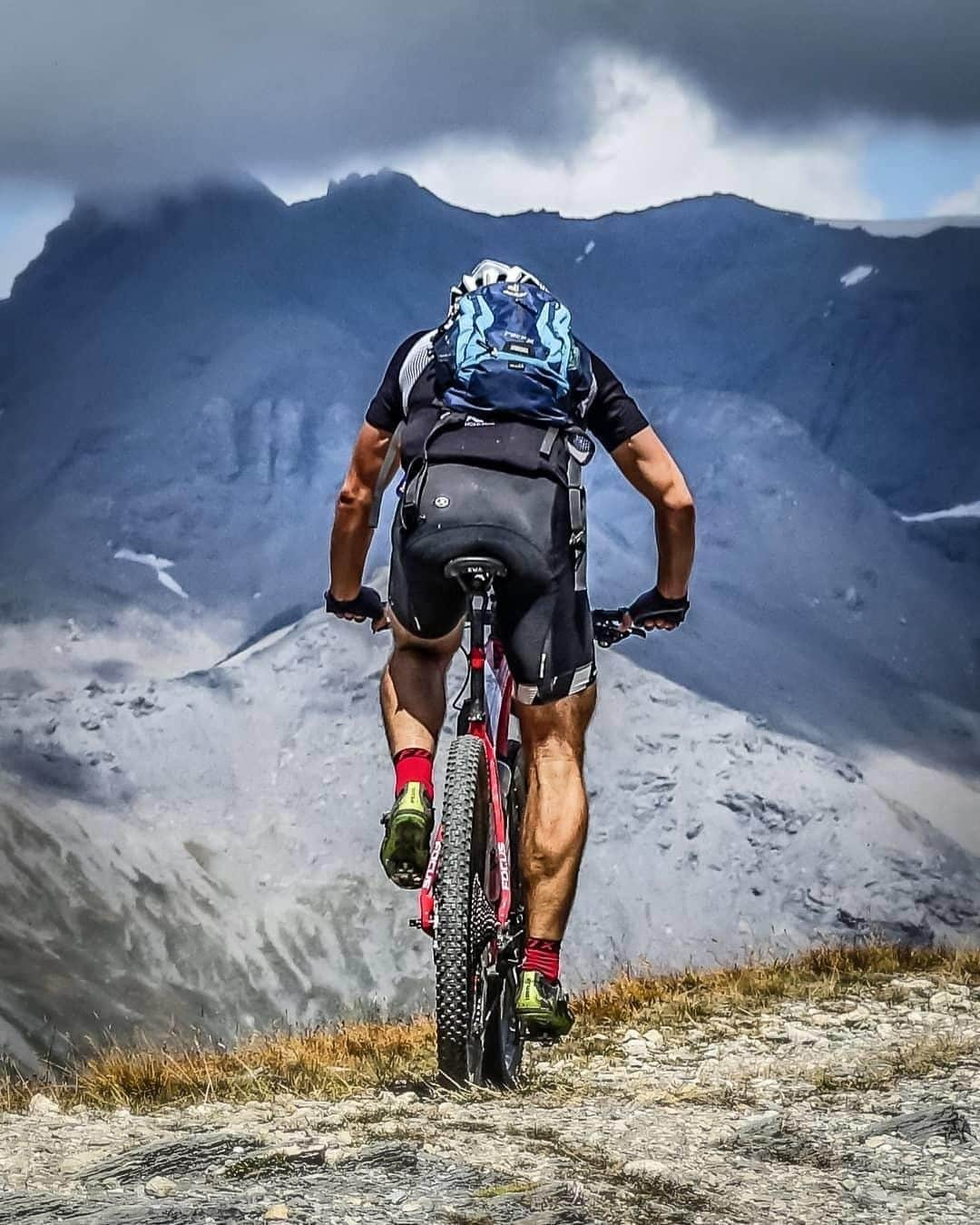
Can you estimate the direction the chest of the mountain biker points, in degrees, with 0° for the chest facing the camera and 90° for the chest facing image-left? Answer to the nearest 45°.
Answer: approximately 180°

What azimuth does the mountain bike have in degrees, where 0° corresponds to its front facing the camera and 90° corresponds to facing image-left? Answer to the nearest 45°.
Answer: approximately 180°
